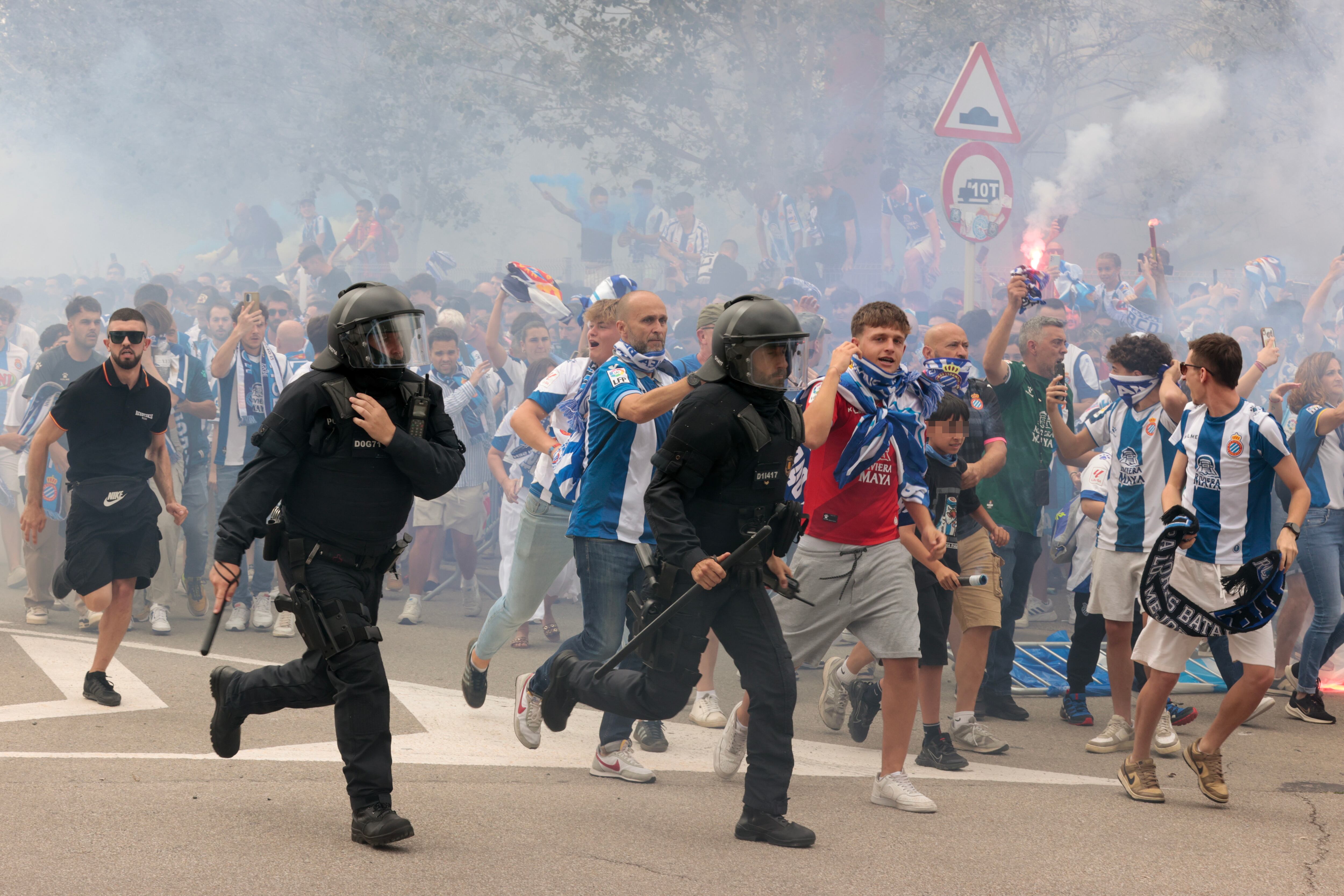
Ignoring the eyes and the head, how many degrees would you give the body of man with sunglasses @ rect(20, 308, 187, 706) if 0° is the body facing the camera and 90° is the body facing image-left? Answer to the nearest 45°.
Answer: approximately 0°

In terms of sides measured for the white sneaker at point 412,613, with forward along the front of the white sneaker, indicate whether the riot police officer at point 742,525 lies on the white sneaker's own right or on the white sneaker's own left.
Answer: on the white sneaker's own left

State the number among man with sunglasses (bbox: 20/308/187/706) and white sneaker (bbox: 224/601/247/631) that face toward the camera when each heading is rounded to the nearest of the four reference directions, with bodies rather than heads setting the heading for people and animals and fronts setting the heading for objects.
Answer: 2

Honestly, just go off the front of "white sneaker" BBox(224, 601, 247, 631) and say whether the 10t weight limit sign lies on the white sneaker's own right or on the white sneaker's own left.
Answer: on the white sneaker's own left

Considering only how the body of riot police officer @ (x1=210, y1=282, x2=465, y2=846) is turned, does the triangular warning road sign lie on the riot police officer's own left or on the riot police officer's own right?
on the riot police officer's own left
